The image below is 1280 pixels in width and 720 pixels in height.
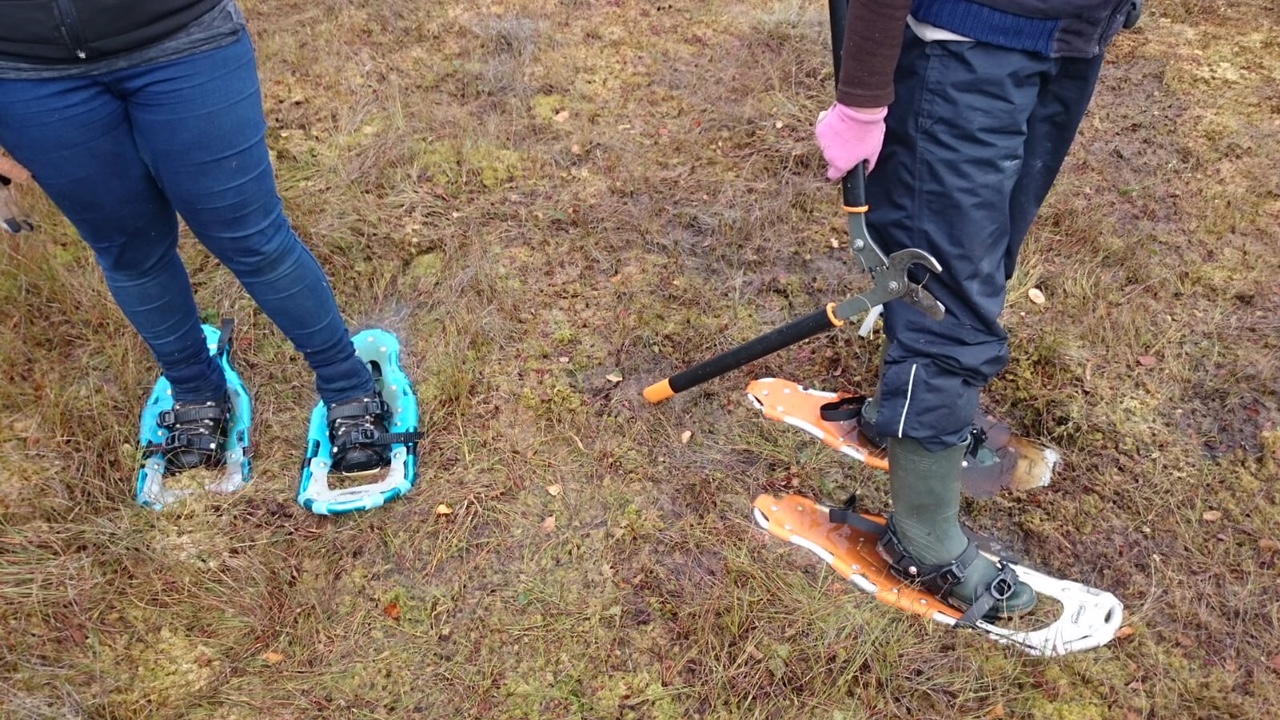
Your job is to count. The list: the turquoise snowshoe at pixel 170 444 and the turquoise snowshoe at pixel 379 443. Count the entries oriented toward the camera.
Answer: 2

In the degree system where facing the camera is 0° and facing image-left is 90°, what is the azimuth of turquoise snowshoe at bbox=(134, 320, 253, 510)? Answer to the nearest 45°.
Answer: approximately 0°

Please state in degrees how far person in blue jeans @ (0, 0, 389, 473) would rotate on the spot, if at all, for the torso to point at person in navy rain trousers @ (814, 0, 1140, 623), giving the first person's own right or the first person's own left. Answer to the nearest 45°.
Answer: approximately 45° to the first person's own left
